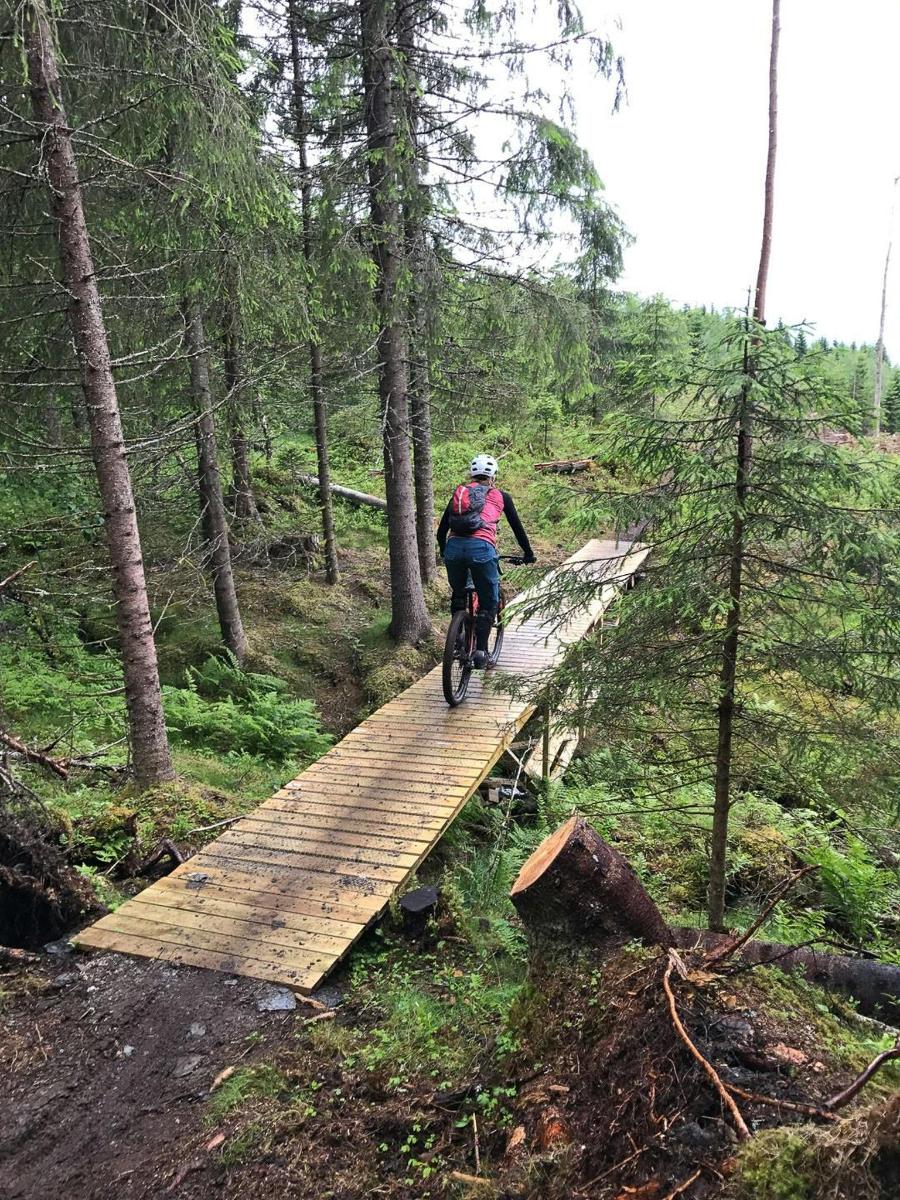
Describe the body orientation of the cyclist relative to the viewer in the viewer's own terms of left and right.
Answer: facing away from the viewer and to the right of the viewer

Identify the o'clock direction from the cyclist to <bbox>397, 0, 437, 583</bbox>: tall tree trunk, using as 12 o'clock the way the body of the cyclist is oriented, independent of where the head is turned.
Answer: The tall tree trunk is roughly at 10 o'clock from the cyclist.

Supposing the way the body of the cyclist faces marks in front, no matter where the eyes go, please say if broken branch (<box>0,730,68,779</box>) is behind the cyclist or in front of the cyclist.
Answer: behind

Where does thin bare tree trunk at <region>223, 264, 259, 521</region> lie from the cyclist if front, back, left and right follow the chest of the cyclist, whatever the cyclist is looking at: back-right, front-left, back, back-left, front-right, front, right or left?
left

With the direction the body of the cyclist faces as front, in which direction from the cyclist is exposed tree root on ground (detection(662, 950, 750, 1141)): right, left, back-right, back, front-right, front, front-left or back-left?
back-right

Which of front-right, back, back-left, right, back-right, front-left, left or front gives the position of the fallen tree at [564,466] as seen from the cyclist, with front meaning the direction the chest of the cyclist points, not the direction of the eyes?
front-left

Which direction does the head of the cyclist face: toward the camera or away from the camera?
away from the camera

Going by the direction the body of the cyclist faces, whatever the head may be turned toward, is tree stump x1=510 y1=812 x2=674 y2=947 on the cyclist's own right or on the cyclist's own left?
on the cyclist's own right

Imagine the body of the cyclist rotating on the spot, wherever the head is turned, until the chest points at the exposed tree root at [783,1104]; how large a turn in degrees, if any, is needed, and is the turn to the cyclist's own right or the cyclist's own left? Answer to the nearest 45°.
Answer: approximately 135° to the cyclist's own right

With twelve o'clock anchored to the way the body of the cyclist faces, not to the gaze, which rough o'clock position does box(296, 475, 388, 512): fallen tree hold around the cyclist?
The fallen tree is roughly at 10 o'clock from the cyclist.

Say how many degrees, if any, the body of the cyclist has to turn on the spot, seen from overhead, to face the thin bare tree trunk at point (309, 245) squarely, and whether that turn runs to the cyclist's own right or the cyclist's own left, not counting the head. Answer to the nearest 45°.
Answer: approximately 90° to the cyclist's own left
